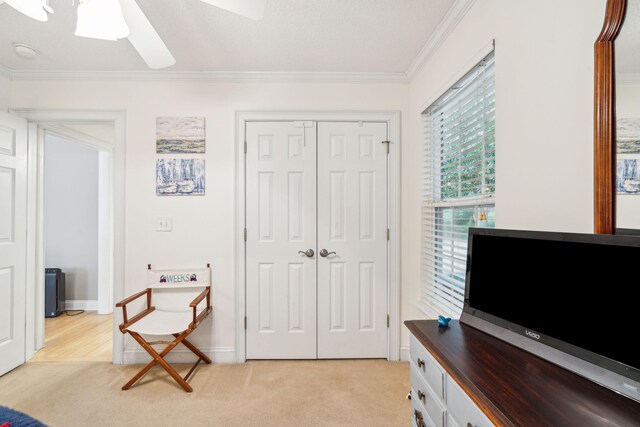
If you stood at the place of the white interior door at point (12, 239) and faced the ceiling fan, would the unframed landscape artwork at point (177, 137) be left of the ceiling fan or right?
left

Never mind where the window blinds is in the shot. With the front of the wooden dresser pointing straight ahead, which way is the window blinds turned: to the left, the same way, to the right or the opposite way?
the same way

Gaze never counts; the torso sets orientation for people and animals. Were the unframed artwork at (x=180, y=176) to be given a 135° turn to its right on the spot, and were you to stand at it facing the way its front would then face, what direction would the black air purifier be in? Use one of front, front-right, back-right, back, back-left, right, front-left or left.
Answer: front

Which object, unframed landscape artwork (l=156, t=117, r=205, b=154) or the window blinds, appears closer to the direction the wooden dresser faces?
the unframed landscape artwork

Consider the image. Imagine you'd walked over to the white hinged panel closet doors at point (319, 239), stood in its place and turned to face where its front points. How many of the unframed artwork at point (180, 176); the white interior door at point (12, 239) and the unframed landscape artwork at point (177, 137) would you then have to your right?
3

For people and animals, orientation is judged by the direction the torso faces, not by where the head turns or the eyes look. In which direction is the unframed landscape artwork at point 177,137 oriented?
toward the camera

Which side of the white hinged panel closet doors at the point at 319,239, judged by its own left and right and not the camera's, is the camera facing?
front

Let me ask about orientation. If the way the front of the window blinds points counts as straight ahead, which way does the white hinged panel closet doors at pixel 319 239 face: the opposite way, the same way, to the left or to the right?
to the left

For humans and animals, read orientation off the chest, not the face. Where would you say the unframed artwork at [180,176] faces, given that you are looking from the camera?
facing the viewer

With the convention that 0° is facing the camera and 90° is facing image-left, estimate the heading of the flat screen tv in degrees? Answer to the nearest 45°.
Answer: approximately 45°
